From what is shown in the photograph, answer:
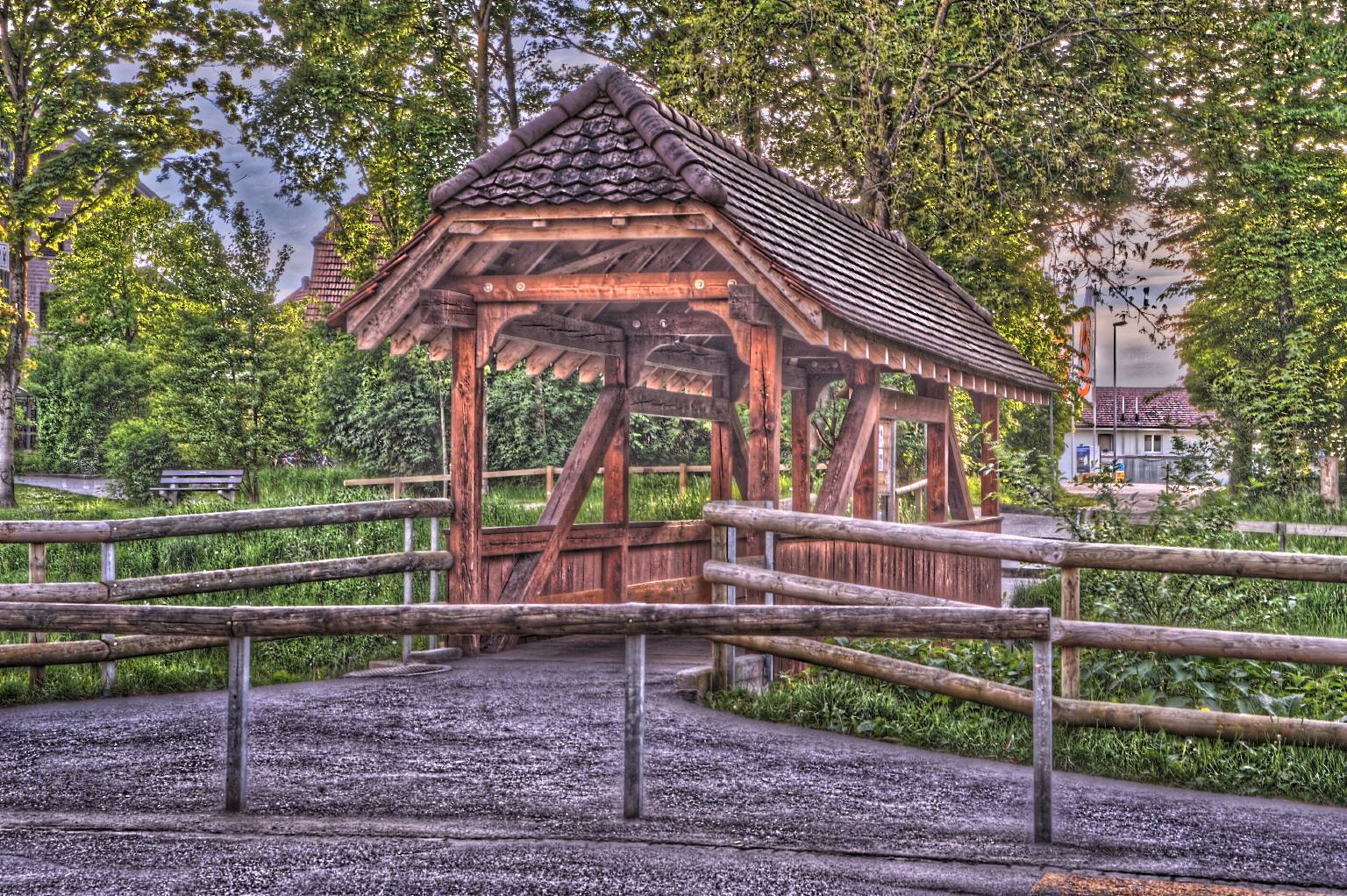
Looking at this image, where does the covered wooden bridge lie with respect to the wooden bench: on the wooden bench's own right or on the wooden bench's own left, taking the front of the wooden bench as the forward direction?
on the wooden bench's own left

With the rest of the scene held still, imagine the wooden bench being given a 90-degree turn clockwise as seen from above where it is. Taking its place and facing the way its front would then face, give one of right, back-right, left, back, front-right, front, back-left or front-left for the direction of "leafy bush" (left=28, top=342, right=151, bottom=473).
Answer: front-right

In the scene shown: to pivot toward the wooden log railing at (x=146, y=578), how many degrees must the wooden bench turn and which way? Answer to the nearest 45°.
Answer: approximately 45° to its left

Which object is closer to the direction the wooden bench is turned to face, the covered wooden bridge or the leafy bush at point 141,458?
the covered wooden bridge

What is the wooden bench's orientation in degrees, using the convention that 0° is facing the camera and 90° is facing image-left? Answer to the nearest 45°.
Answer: approximately 45°

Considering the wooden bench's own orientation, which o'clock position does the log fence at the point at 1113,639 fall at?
The log fence is roughly at 10 o'clock from the wooden bench.

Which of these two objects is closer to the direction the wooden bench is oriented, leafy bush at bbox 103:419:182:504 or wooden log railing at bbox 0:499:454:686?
the wooden log railing
